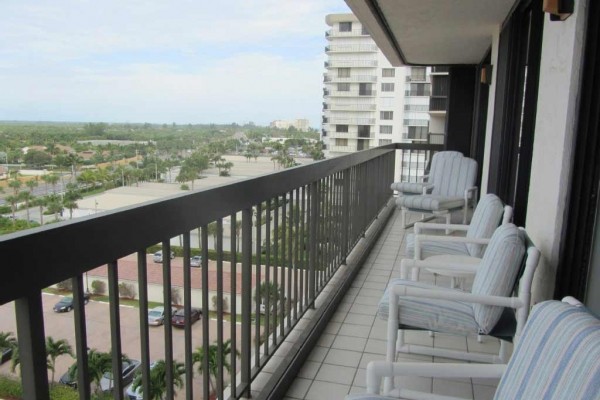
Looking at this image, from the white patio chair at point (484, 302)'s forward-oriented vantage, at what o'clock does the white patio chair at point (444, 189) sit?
the white patio chair at point (444, 189) is roughly at 3 o'clock from the white patio chair at point (484, 302).

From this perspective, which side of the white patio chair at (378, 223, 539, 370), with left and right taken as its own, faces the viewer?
left

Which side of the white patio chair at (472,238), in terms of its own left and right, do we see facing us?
left

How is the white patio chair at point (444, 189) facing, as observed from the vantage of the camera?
facing the viewer and to the left of the viewer

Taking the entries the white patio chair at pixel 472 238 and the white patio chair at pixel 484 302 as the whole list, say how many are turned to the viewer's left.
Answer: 2

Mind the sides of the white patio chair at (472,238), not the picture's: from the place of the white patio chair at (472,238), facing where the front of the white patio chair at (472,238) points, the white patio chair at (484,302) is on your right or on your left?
on your left
